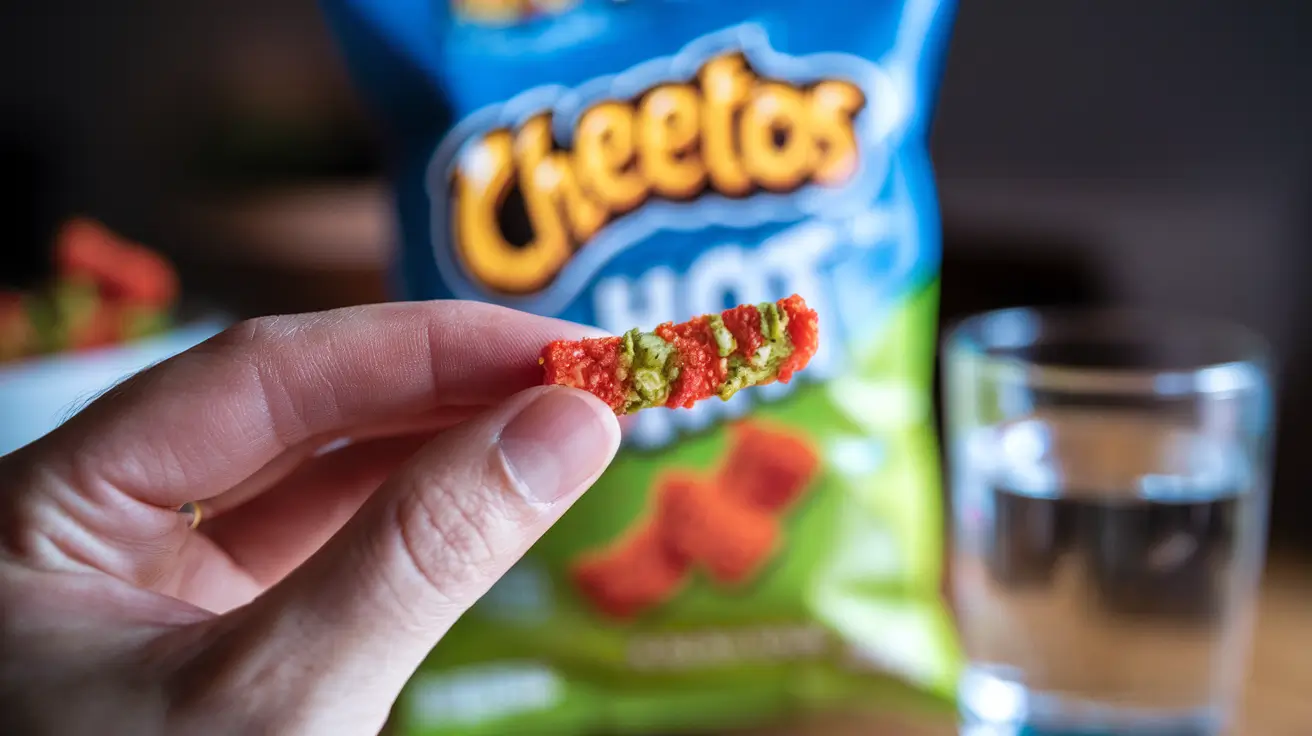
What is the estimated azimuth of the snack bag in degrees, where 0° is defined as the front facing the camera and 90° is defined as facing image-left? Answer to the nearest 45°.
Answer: approximately 0°

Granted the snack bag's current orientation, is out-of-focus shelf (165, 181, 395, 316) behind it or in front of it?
behind
